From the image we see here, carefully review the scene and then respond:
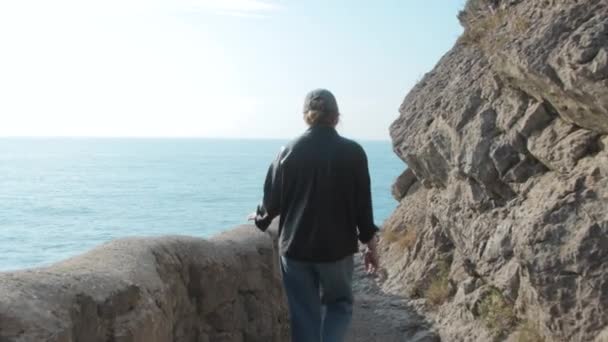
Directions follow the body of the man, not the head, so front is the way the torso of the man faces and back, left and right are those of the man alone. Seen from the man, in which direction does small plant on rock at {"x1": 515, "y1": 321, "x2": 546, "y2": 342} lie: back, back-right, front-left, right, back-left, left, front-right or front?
front-right

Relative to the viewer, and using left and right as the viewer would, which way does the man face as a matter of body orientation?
facing away from the viewer

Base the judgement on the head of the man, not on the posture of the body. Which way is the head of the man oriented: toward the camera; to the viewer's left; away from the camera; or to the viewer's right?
away from the camera

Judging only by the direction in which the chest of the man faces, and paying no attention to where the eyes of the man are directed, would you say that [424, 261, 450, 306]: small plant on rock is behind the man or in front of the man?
in front

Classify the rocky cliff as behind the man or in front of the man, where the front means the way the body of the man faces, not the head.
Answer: in front
